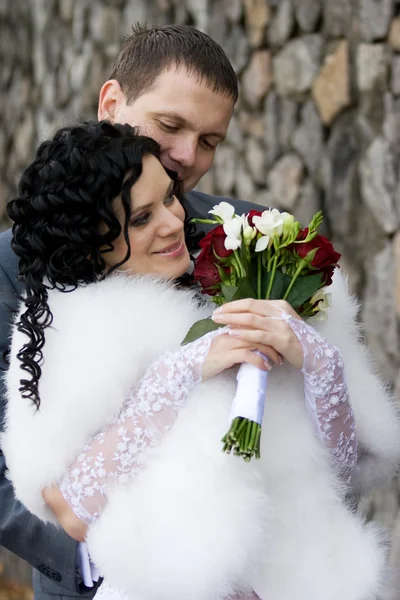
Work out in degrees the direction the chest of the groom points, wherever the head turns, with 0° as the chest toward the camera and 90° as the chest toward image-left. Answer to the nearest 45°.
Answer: approximately 315°

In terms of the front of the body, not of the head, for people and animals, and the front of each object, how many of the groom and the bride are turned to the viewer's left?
0

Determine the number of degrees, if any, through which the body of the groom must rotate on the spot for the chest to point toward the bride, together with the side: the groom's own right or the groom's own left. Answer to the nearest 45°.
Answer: approximately 45° to the groom's own right

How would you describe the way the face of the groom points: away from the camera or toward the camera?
toward the camera

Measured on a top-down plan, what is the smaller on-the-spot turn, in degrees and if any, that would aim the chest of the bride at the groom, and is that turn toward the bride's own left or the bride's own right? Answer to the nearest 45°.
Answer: approximately 135° to the bride's own left

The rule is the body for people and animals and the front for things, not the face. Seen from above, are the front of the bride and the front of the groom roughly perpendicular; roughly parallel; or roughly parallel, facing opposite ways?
roughly parallel
